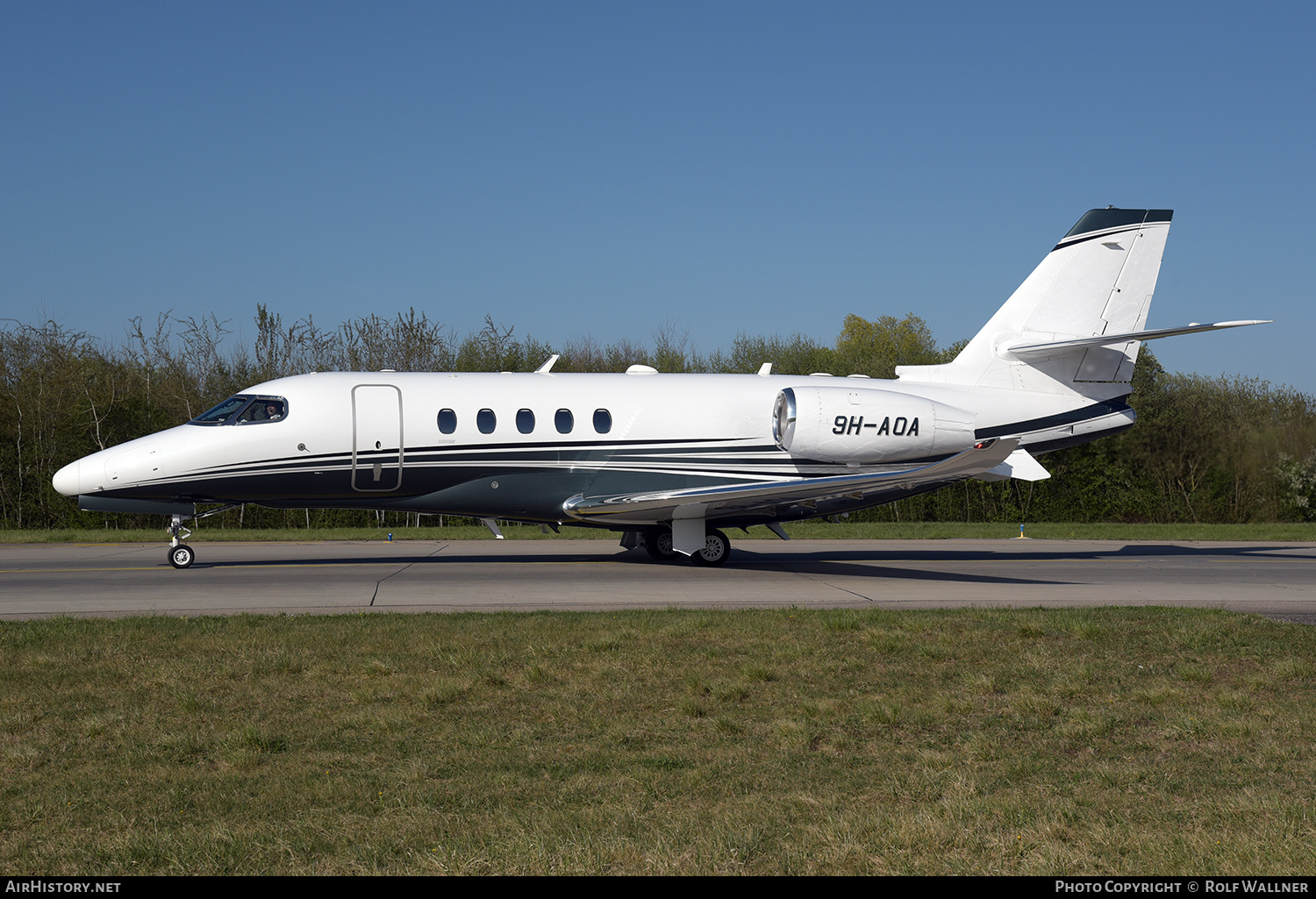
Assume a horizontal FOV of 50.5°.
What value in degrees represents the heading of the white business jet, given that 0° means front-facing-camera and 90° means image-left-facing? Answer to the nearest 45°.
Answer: approximately 90°
